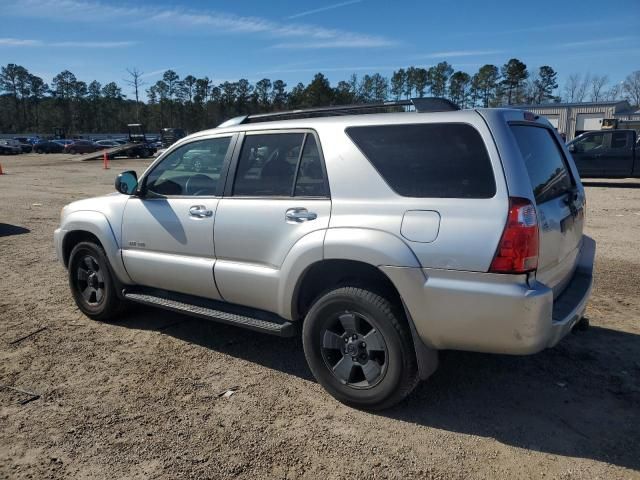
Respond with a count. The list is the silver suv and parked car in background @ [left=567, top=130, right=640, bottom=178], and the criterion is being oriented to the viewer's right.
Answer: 0

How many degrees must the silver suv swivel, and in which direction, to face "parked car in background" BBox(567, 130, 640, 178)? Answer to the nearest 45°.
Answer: approximately 90° to its right

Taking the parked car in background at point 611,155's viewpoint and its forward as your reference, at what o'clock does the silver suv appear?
The silver suv is roughly at 9 o'clock from the parked car in background.

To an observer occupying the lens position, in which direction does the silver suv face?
facing away from the viewer and to the left of the viewer

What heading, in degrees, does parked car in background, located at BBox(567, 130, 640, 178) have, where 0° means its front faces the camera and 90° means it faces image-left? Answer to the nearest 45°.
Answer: approximately 90°
